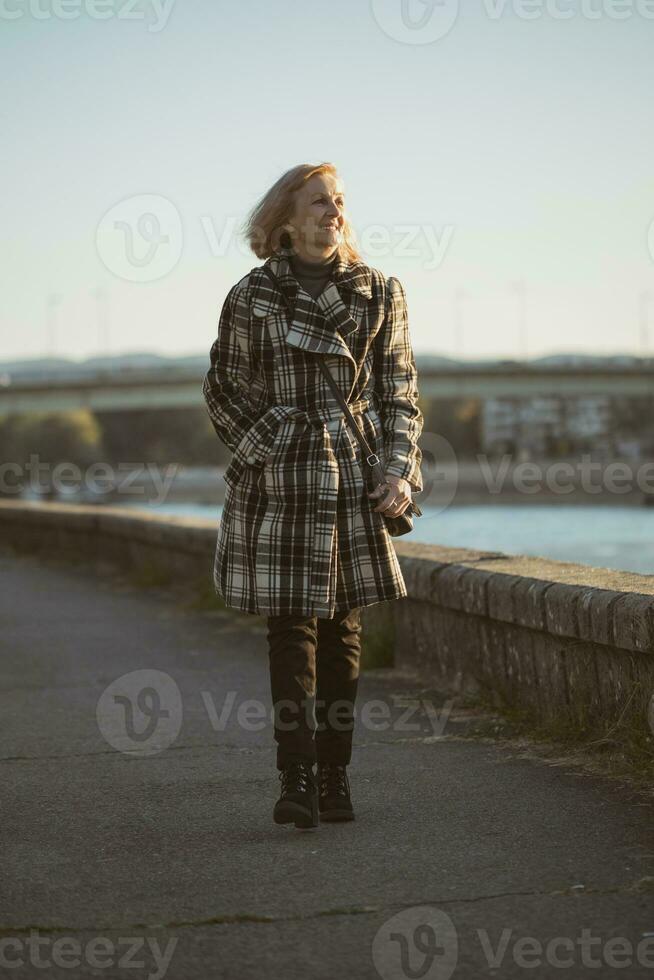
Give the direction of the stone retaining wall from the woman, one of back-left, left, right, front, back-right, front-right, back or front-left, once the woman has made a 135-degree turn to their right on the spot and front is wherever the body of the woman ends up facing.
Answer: right

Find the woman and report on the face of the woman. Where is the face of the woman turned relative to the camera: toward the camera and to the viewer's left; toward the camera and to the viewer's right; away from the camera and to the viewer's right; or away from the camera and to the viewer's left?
toward the camera and to the viewer's right

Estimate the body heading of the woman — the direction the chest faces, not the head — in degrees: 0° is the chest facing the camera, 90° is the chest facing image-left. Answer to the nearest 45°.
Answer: approximately 0°
